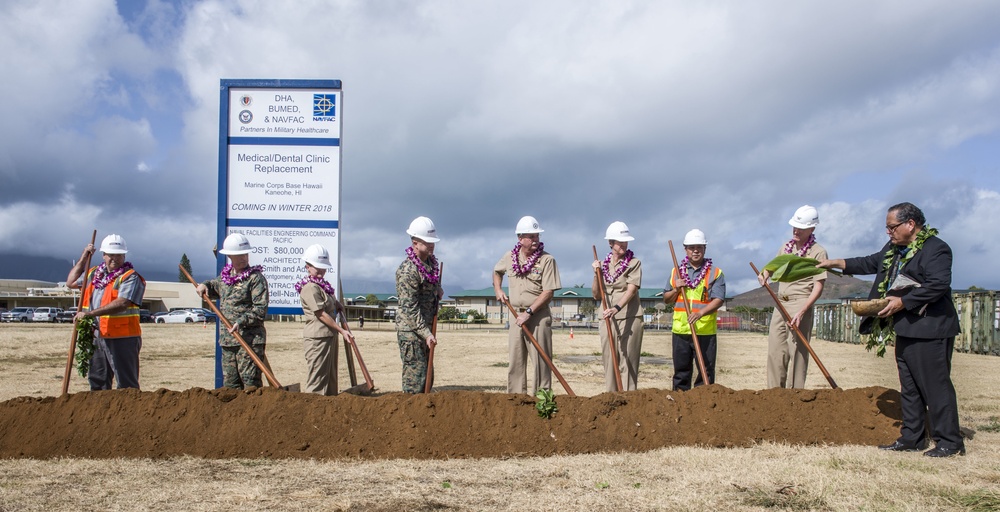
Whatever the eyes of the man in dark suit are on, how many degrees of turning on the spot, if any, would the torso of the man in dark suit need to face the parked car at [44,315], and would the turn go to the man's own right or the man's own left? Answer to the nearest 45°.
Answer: approximately 45° to the man's own right

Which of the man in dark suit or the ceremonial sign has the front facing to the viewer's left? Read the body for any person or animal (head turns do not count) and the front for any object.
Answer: the man in dark suit

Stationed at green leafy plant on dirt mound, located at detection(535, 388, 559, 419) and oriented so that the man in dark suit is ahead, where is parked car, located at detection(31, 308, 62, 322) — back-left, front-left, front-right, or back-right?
back-left

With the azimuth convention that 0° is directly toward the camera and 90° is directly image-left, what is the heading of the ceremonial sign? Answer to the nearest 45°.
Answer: approximately 0°

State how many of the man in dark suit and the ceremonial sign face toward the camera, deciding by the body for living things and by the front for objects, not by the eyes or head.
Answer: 1

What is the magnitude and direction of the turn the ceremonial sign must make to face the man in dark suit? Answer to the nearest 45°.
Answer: approximately 45° to its left

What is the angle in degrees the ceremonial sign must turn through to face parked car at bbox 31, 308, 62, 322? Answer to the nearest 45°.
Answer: approximately 180°

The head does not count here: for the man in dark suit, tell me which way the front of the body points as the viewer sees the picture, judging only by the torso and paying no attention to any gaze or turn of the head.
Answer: to the viewer's left

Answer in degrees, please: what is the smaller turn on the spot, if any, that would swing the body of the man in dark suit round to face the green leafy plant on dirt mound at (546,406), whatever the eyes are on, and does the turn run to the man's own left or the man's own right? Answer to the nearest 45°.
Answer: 0° — they already face it

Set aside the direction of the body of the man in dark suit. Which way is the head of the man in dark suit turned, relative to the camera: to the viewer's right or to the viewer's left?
to the viewer's left
